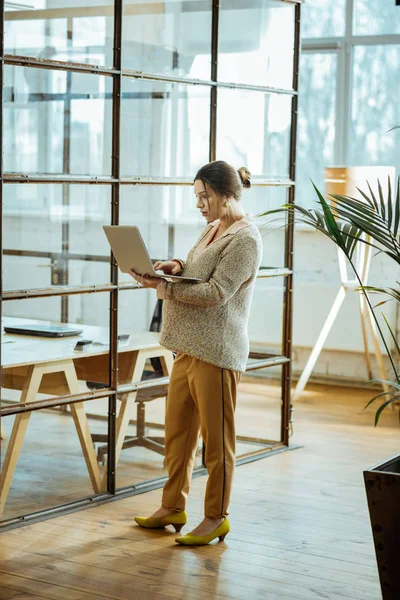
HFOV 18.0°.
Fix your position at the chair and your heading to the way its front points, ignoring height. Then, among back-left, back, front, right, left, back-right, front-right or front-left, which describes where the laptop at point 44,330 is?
front-left

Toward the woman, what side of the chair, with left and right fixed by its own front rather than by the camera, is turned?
left

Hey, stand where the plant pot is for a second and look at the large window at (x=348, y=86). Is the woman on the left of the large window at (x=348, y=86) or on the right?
left

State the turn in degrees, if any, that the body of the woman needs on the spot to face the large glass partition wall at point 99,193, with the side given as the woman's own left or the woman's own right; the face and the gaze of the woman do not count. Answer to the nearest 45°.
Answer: approximately 90° to the woman's own right

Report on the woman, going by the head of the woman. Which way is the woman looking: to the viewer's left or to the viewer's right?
to the viewer's left

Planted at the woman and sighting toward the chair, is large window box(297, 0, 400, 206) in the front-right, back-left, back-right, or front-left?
front-right

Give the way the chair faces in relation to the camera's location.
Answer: facing to the left of the viewer

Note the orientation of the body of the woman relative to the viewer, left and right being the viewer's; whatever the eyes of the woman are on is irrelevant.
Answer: facing the viewer and to the left of the viewer

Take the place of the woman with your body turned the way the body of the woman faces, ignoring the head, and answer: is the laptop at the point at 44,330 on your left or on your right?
on your right

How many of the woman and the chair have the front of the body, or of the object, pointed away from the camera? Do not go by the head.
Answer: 0
